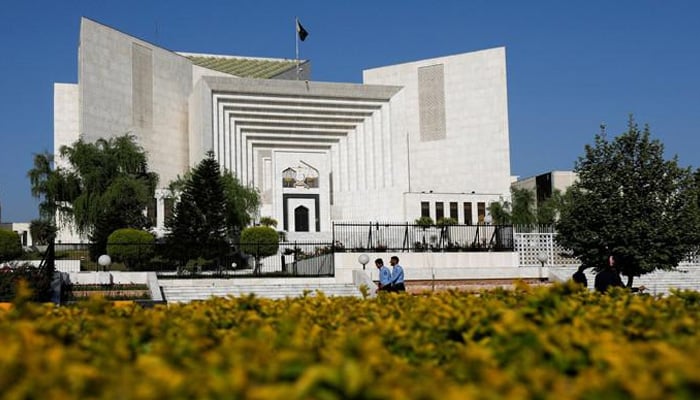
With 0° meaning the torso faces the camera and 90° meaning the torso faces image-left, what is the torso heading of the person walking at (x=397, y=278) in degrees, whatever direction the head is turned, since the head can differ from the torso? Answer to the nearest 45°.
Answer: approximately 90°

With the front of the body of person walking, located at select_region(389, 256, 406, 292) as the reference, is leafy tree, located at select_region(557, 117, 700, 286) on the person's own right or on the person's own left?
on the person's own right

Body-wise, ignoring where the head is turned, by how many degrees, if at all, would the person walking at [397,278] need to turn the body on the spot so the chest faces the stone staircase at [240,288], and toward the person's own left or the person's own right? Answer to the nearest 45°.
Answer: approximately 45° to the person's own right

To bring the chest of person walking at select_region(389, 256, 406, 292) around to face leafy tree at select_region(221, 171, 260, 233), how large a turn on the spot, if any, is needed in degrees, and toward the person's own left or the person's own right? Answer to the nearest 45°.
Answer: approximately 90° to the person's own right

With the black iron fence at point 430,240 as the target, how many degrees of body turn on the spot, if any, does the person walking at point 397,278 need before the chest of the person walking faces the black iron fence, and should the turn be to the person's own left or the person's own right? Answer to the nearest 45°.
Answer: approximately 90° to the person's own right

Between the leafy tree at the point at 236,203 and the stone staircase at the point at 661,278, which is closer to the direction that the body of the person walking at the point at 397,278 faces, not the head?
the leafy tree

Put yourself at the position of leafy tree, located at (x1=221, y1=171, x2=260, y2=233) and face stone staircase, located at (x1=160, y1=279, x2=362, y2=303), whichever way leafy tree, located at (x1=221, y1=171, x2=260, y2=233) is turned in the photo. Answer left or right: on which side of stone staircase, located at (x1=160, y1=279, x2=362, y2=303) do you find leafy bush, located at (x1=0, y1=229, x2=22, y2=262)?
right

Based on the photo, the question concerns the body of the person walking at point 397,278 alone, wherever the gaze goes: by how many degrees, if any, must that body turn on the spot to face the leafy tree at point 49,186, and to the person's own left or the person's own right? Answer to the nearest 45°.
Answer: approximately 45° to the person's own right

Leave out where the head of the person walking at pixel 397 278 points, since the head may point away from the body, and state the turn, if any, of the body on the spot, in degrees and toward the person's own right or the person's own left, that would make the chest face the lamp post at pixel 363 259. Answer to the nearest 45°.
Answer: approximately 90° to the person's own right

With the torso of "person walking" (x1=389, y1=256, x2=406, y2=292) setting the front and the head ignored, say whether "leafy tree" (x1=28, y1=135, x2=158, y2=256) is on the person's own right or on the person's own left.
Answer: on the person's own right

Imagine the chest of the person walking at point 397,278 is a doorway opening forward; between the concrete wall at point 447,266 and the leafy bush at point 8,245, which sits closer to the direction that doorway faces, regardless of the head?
the leafy bush

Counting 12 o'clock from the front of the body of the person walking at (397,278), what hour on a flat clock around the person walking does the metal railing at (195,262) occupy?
The metal railing is roughly at 2 o'clock from the person walking.

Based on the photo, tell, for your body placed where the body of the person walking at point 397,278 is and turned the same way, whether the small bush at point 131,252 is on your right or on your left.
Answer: on your right

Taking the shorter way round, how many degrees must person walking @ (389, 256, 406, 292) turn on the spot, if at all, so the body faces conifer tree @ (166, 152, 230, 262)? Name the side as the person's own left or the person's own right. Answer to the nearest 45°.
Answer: approximately 45° to the person's own right

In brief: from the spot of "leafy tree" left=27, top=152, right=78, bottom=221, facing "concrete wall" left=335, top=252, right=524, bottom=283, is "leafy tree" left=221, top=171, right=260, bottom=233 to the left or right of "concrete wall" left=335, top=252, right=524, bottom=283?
left

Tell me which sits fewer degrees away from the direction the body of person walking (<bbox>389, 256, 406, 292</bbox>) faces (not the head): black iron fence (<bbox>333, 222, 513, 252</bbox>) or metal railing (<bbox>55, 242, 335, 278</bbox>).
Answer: the metal railing
